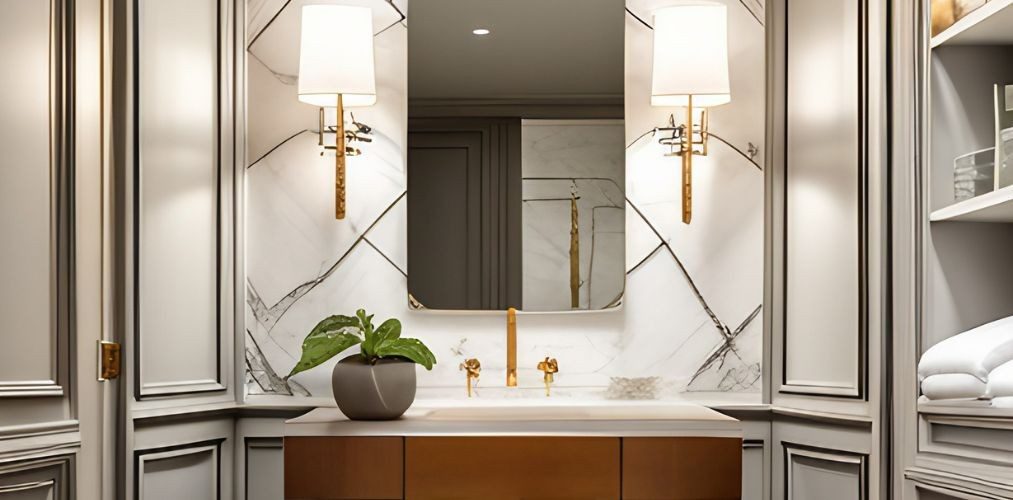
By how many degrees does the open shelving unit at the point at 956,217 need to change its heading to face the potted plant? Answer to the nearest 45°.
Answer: approximately 45° to its right

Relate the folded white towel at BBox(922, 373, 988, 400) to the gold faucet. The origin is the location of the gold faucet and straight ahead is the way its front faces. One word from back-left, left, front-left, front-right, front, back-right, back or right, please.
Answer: front-left

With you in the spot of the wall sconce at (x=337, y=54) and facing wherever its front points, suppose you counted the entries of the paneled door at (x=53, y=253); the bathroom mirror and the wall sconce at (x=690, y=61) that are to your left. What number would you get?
2

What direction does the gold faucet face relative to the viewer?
toward the camera

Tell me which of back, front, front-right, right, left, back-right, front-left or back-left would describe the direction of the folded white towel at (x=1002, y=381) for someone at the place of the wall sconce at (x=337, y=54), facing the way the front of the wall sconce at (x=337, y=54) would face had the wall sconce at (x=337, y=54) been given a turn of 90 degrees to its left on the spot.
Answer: front-right

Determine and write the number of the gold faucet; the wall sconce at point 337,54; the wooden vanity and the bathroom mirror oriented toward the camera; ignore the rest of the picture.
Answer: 4

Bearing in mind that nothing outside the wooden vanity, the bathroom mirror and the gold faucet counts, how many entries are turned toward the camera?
3

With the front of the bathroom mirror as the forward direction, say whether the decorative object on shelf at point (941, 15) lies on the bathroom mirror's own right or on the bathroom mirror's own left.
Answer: on the bathroom mirror's own left

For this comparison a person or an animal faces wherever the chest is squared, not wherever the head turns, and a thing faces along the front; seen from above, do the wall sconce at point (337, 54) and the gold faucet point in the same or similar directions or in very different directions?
same or similar directions

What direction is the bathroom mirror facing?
toward the camera

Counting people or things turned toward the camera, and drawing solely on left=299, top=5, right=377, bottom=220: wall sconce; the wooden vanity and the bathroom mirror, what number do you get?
3

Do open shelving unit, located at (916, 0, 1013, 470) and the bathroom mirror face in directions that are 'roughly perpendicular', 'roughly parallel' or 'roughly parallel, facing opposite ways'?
roughly perpendicular

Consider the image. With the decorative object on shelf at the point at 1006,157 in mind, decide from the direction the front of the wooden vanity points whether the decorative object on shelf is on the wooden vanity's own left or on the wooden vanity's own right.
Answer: on the wooden vanity's own left

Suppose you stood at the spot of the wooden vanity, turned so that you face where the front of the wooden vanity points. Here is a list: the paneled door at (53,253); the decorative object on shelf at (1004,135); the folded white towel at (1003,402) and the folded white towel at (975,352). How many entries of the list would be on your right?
1

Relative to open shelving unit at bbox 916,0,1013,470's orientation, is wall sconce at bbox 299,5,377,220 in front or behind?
in front
